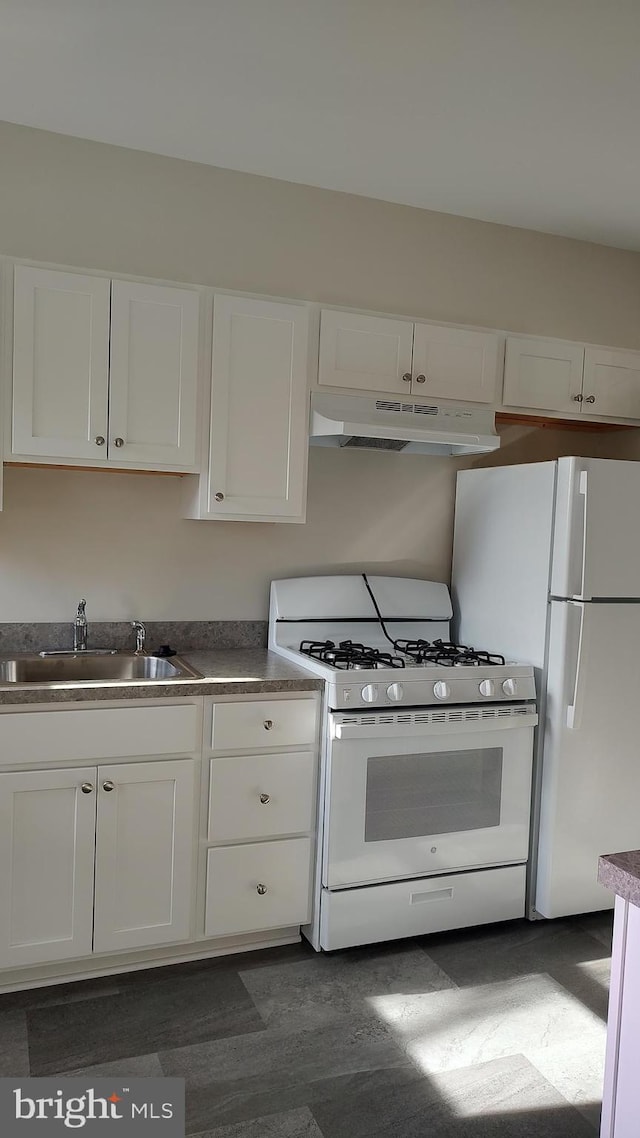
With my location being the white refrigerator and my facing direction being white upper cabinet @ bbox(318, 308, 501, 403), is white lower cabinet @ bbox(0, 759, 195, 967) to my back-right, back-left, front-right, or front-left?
front-left

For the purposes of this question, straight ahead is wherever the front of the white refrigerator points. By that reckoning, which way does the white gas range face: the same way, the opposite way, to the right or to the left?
the same way

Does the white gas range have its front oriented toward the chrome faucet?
no

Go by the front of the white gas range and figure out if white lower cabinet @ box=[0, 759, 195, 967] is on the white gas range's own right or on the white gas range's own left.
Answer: on the white gas range's own right

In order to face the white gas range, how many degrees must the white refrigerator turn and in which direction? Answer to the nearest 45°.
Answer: approximately 90° to its right

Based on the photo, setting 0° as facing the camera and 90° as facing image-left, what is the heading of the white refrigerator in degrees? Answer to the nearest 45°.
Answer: approximately 315°

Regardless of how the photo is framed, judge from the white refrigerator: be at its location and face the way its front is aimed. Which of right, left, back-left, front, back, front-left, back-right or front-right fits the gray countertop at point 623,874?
front-right

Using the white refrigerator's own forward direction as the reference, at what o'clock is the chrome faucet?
The chrome faucet is roughly at 4 o'clock from the white refrigerator.

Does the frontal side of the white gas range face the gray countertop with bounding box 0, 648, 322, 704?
no

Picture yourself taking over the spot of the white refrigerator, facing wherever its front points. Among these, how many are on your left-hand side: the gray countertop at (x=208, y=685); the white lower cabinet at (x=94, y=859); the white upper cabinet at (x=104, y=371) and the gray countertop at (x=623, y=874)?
0

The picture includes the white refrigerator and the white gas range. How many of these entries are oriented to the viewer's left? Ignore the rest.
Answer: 0

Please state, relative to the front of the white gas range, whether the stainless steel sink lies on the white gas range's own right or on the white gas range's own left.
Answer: on the white gas range's own right

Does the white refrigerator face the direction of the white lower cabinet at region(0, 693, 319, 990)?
no
